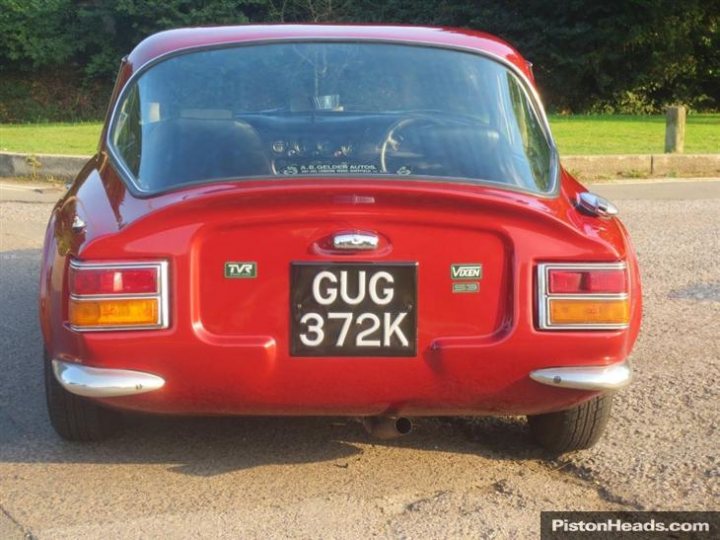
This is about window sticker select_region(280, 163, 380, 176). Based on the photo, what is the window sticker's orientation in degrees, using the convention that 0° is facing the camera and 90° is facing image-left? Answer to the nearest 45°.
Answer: approximately 0°

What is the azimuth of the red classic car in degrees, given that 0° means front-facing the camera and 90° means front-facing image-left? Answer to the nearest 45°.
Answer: approximately 180°
